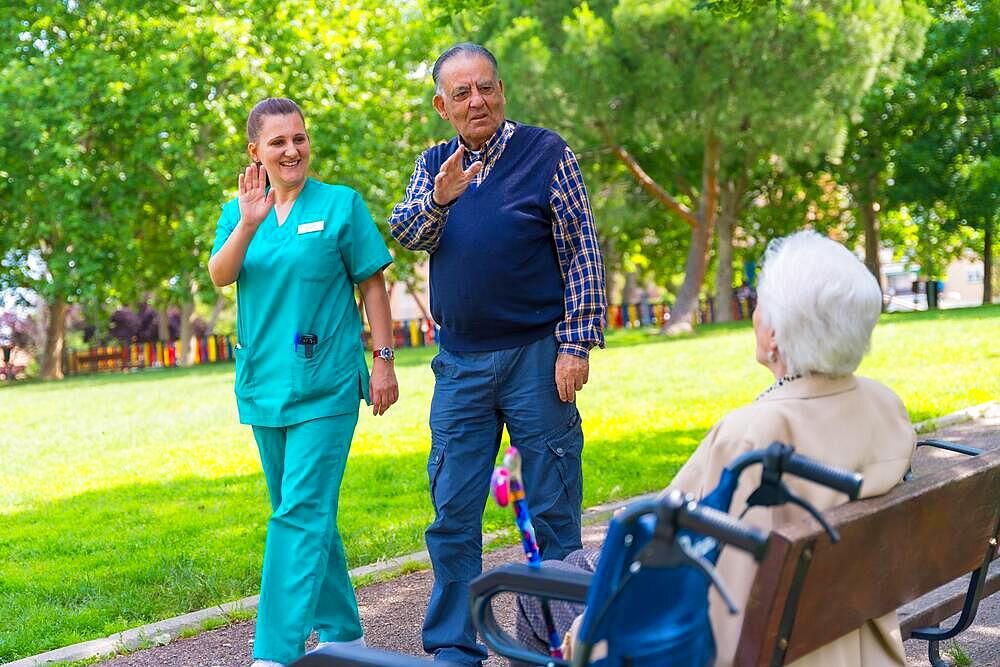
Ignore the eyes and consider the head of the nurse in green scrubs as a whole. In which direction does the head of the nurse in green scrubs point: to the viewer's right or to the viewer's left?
to the viewer's right

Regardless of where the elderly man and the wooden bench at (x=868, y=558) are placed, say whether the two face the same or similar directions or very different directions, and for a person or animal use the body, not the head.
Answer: very different directions

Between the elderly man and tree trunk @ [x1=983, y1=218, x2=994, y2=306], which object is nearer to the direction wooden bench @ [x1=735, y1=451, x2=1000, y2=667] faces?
the elderly man

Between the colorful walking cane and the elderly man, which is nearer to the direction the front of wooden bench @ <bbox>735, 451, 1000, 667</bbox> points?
the elderly man

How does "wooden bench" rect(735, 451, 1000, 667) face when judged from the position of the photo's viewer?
facing away from the viewer and to the left of the viewer

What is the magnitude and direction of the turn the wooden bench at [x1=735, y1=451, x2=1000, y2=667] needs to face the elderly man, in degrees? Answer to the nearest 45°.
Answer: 0° — it already faces them

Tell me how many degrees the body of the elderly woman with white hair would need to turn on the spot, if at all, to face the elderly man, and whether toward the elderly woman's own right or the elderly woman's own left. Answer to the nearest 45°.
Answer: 0° — they already face them

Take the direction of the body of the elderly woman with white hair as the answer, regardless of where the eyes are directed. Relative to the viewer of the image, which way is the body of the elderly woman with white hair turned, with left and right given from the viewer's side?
facing away from the viewer and to the left of the viewer

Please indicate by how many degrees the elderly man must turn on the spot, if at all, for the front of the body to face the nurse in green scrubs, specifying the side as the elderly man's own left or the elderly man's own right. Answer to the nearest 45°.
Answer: approximately 90° to the elderly man's own right

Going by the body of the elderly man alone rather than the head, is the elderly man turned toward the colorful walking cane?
yes
